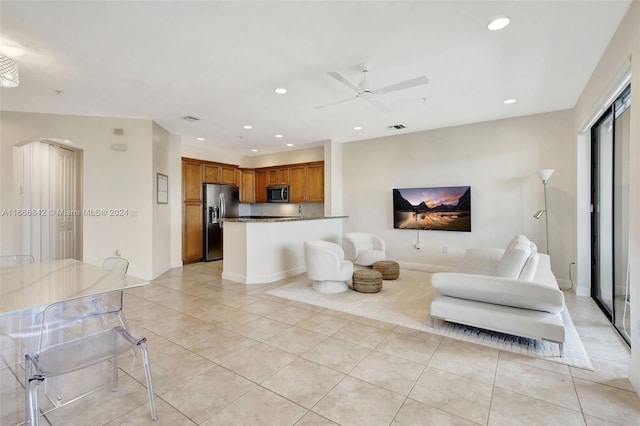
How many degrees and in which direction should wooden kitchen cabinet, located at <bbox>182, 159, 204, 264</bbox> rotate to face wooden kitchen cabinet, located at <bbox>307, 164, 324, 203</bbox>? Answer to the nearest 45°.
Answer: approximately 45° to its left

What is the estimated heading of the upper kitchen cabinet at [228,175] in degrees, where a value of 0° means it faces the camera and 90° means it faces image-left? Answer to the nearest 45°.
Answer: approximately 315°

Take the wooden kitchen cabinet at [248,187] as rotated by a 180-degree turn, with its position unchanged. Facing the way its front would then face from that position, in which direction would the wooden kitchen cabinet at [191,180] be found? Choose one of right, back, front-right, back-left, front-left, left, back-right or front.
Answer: back-left

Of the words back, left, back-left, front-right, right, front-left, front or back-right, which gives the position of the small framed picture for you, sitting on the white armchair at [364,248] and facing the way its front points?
back-right

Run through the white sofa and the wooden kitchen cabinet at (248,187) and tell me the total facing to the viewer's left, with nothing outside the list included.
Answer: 1

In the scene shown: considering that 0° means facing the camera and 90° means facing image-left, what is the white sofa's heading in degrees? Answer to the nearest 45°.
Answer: approximately 90°

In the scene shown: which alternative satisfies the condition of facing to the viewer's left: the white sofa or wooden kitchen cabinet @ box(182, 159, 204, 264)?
the white sofa

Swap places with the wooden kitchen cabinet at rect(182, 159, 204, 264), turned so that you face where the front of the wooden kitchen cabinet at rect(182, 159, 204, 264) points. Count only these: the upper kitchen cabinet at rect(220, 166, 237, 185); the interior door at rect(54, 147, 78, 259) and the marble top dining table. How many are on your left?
1

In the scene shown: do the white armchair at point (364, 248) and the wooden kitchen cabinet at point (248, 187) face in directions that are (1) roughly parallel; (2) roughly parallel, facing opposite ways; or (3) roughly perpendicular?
roughly parallel

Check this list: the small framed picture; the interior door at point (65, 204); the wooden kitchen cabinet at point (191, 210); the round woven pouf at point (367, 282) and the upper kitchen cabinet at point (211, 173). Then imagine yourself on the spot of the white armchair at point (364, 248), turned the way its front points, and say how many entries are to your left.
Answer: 0

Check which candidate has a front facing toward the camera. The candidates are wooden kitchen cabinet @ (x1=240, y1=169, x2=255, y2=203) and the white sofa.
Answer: the wooden kitchen cabinet

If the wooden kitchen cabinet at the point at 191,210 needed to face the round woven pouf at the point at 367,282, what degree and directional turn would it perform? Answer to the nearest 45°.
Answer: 0° — it already faces it

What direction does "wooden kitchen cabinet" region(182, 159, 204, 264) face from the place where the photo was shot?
facing the viewer and to the right of the viewer

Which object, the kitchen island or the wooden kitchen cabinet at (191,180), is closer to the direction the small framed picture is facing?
the kitchen island

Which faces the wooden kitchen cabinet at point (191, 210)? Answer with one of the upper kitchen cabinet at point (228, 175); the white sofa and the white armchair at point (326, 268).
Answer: the white sofa

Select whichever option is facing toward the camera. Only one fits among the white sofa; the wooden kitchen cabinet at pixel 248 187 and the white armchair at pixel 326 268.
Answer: the wooden kitchen cabinet

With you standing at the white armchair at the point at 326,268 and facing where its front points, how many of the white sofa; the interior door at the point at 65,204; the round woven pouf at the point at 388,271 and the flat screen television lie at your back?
1
